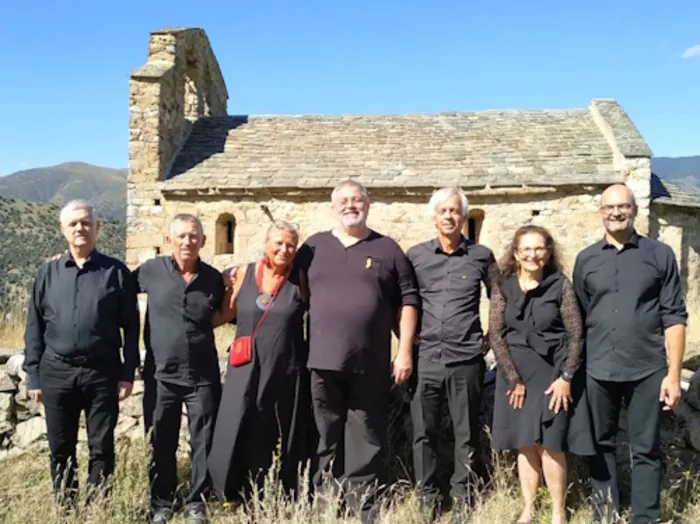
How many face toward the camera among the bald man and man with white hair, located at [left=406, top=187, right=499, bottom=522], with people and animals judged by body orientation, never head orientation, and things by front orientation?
2

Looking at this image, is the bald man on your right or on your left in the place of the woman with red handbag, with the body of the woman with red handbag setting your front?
on your left

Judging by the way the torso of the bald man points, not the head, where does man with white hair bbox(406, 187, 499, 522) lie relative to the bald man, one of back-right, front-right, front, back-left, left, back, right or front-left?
right

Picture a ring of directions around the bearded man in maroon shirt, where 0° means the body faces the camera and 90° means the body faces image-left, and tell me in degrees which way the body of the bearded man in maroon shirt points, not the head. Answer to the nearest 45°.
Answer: approximately 0°

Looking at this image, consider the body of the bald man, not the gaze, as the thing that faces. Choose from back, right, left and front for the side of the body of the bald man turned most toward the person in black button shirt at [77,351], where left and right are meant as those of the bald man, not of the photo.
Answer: right

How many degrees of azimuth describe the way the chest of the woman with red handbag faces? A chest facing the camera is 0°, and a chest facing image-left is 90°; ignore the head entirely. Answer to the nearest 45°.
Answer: approximately 0°
